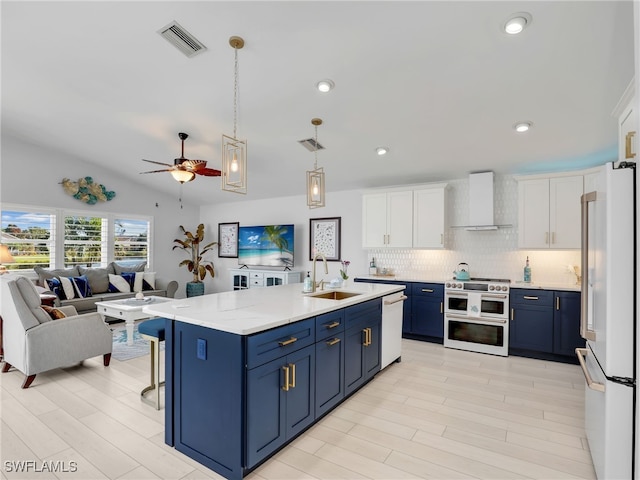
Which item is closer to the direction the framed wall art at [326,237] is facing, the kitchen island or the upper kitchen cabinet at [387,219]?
the kitchen island

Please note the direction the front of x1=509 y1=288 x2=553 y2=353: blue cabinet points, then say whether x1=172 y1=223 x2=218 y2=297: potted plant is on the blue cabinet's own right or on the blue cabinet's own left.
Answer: on the blue cabinet's own right

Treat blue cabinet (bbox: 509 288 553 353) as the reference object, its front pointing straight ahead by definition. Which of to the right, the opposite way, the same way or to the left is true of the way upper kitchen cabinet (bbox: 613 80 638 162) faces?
to the right

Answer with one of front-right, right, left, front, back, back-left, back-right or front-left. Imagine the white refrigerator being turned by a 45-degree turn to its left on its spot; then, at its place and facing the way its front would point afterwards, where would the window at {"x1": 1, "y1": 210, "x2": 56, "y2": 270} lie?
front-right

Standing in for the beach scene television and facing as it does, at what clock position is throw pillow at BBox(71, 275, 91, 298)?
The throw pillow is roughly at 1 o'clock from the beach scene television.

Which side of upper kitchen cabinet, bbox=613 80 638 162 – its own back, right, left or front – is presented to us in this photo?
left

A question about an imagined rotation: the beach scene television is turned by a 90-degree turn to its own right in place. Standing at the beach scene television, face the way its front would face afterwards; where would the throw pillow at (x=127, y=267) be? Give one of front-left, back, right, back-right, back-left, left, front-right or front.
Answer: front-left

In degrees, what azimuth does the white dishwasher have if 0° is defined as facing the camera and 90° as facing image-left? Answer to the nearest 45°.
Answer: approximately 315°

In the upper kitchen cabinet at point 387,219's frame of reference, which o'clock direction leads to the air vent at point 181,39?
The air vent is roughly at 1 o'clock from the upper kitchen cabinet.

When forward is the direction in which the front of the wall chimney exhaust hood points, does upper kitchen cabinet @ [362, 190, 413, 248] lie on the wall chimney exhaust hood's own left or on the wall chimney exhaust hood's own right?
on the wall chimney exhaust hood's own right

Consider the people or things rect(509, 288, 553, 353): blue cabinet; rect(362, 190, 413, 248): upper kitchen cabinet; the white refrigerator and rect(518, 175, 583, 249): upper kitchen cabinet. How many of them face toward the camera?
3

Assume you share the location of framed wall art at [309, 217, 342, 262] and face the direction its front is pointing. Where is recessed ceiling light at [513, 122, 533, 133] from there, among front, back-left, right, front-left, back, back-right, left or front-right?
left

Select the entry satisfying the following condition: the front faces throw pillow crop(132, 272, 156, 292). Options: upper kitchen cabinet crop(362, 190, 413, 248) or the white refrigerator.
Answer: the white refrigerator

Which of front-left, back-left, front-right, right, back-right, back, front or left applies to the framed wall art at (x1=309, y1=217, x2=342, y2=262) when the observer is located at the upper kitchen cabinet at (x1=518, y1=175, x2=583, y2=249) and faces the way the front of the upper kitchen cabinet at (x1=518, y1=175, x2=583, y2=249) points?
right

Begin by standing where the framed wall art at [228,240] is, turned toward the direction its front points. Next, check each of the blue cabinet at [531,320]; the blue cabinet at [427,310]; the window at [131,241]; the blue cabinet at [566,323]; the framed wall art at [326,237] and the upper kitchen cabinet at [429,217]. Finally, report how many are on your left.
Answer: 5
